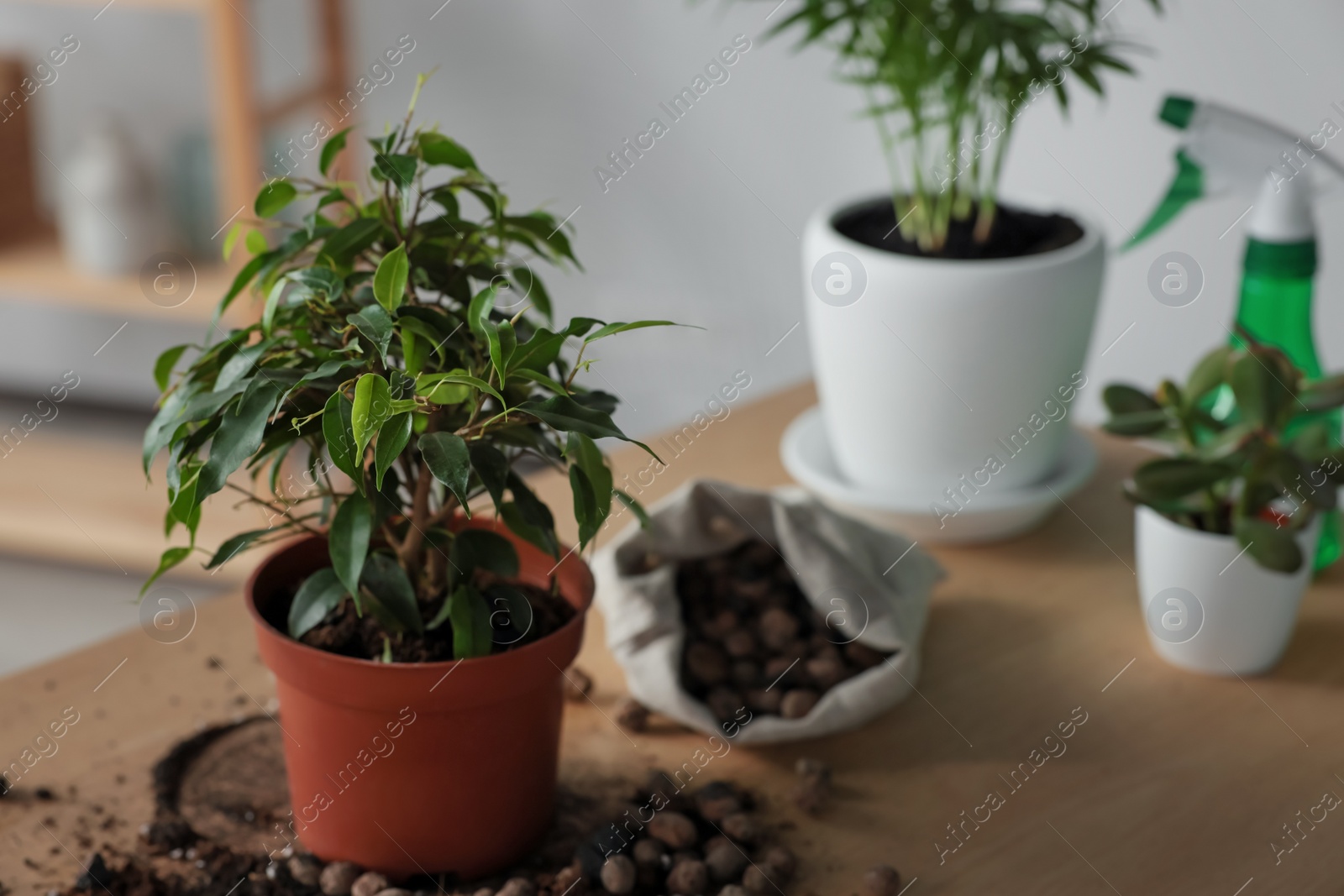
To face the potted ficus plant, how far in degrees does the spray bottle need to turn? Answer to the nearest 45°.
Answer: approximately 45° to its left

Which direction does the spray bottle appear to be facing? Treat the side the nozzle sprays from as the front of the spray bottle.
to the viewer's left
